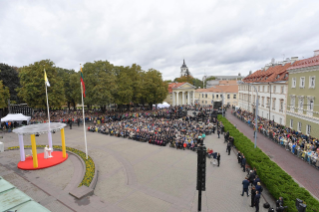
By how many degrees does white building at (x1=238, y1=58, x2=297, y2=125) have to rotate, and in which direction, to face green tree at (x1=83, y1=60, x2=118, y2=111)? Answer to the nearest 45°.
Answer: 0° — it already faces it

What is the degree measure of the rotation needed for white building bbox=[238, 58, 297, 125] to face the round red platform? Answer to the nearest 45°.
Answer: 0° — it already faces it

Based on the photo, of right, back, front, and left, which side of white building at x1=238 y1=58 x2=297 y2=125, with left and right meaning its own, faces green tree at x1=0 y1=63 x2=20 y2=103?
front

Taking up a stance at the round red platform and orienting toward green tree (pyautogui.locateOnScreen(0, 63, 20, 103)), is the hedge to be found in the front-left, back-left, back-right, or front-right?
back-right

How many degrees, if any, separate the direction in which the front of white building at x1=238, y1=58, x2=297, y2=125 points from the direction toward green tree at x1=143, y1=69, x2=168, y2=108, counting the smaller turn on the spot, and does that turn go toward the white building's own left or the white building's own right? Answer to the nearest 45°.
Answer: approximately 45° to the white building's own right

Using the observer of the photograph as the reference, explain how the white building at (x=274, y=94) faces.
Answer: facing the viewer and to the left of the viewer

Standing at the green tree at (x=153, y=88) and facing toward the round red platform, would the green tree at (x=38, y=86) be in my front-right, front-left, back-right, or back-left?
front-right

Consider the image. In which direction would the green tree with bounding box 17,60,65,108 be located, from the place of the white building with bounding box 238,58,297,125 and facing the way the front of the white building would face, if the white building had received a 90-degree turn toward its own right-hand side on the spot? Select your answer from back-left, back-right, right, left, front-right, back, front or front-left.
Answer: left
